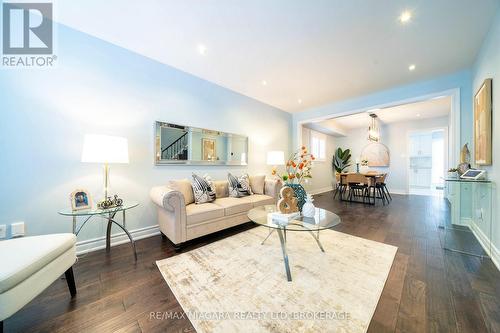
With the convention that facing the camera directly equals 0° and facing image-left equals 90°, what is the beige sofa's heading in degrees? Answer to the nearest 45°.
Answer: approximately 315°

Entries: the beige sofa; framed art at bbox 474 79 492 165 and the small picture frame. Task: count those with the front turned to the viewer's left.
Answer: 1

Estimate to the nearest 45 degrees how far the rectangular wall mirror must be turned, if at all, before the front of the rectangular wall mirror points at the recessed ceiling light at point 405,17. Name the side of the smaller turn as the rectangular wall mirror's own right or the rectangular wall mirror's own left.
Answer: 0° — it already faces it

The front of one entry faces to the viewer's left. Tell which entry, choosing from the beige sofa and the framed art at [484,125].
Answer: the framed art

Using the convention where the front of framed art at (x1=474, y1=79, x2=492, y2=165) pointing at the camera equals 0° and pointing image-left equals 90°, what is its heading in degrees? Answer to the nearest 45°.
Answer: approximately 90°

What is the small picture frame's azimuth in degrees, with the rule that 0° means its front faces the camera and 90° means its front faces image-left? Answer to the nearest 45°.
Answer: approximately 315°

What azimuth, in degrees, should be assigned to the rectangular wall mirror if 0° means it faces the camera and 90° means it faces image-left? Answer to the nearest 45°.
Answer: approximately 315°

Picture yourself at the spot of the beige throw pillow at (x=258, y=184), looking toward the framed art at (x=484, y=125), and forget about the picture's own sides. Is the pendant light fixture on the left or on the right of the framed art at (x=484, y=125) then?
left
